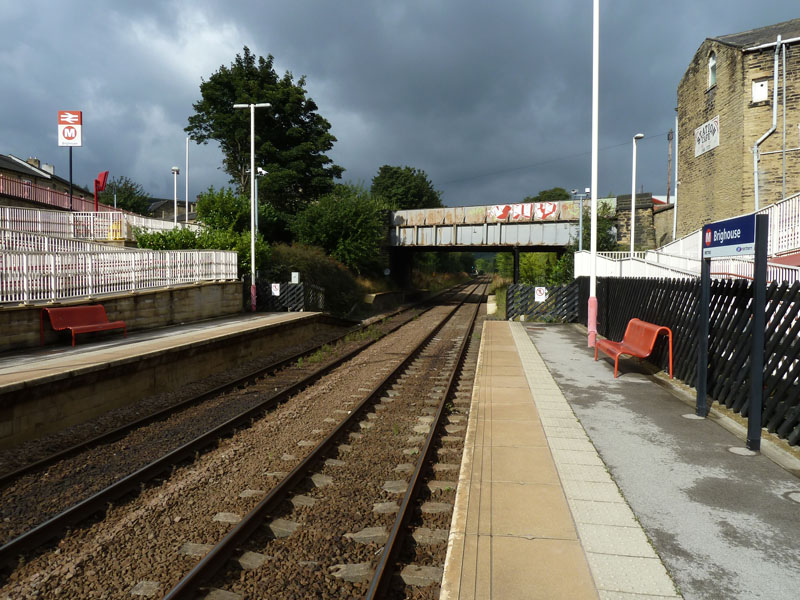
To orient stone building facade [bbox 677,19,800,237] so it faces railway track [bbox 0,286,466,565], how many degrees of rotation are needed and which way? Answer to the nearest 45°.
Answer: approximately 45° to its left

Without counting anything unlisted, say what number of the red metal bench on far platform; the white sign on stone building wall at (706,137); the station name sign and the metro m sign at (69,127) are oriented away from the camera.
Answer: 0

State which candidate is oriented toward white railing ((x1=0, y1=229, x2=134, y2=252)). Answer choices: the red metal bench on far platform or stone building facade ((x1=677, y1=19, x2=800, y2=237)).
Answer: the stone building facade

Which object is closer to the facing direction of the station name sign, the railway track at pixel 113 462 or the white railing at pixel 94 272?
the railway track

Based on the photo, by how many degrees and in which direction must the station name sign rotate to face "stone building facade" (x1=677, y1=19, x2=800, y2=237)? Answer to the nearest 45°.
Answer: approximately 135° to its right

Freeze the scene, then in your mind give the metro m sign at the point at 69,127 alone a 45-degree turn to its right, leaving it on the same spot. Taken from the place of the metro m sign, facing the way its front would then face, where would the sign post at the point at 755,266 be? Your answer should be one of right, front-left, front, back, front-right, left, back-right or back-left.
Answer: front-left

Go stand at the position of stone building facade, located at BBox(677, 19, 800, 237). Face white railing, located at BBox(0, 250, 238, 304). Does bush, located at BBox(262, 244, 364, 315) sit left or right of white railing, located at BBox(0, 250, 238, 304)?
right

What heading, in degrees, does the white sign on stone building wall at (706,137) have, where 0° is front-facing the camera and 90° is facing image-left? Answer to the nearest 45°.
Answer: approximately 45°

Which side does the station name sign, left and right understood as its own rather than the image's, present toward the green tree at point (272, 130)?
right

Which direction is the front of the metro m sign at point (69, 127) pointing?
toward the camera

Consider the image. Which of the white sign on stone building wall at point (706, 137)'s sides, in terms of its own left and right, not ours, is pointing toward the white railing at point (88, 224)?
front

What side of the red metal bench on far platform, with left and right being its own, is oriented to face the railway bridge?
left

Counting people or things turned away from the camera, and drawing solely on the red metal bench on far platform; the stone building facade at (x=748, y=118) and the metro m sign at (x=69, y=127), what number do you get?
0

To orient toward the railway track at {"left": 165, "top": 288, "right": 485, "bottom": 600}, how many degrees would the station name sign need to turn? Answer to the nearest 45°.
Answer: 0° — it already faces it

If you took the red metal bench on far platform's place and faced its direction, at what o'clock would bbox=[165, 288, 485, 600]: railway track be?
The railway track is roughly at 1 o'clock from the red metal bench on far platform.

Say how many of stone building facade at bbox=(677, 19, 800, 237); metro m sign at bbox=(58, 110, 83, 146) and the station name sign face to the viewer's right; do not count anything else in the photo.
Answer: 0

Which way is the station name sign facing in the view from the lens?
facing the viewer and to the left of the viewer

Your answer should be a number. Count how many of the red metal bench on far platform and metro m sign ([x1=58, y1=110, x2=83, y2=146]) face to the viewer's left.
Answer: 0
